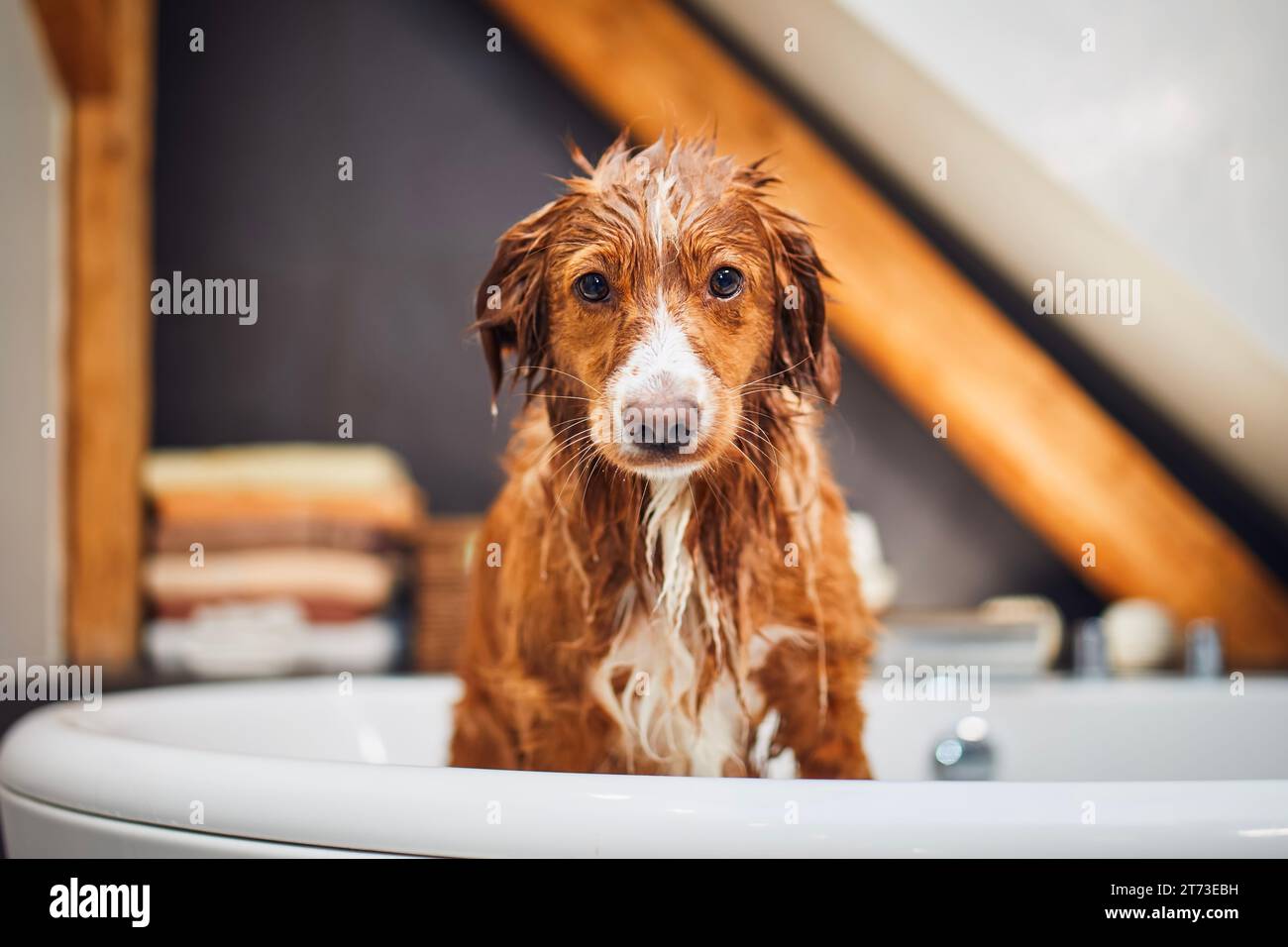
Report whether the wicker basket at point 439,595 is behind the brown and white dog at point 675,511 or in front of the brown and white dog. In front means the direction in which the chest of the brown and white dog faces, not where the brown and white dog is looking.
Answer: behind

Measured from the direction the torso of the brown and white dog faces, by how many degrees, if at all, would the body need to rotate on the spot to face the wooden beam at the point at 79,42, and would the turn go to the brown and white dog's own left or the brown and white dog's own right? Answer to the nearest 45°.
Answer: approximately 135° to the brown and white dog's own right

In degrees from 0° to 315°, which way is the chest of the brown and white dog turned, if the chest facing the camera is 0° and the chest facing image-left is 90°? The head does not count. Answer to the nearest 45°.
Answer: approximately 0°

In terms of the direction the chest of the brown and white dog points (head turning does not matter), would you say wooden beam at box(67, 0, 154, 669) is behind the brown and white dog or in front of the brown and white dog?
behind

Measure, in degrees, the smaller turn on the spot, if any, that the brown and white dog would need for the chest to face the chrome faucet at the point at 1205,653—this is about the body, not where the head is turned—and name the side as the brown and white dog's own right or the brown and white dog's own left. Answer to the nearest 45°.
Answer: approximately 135° to the brown and white dog's own left
